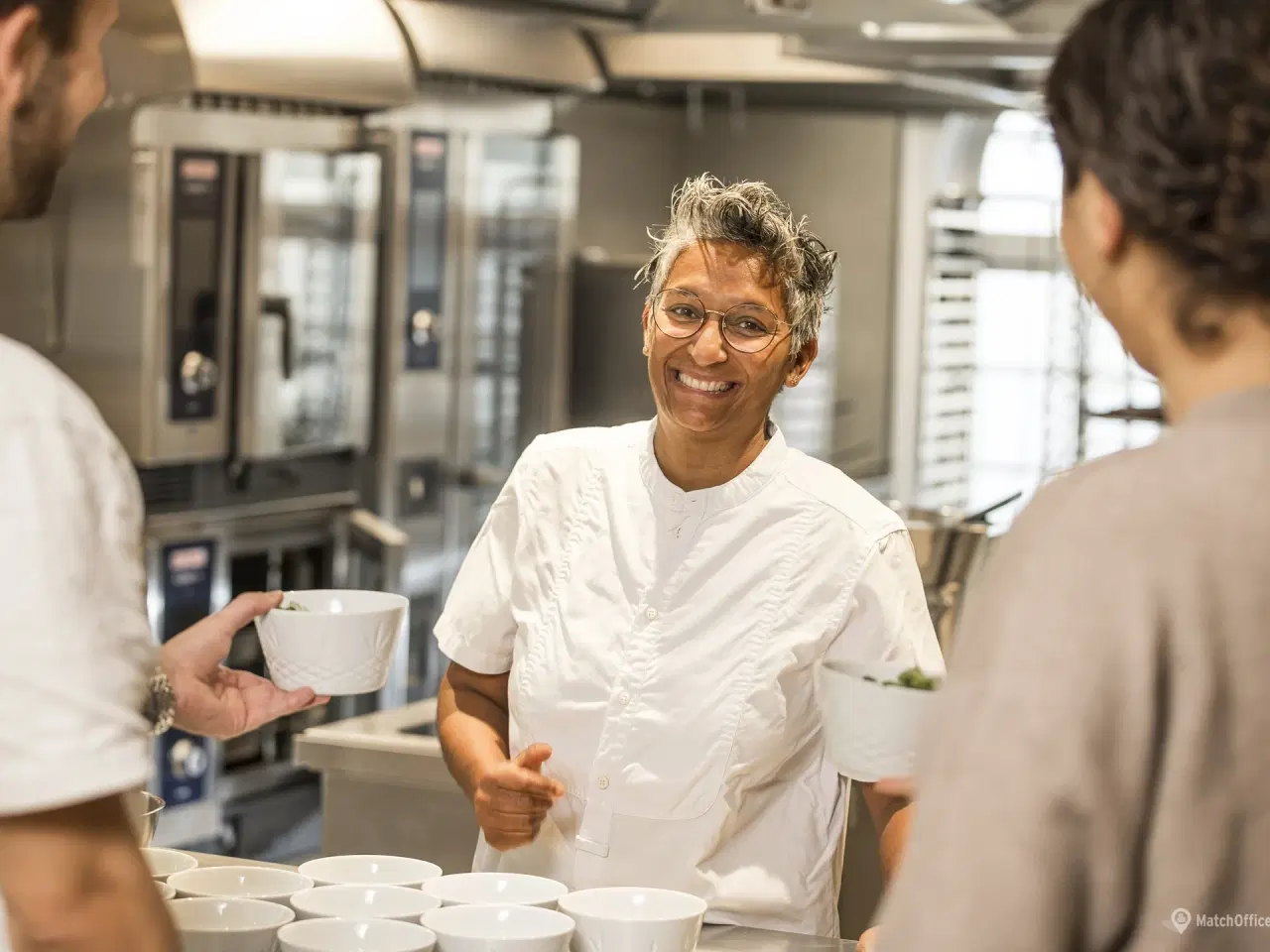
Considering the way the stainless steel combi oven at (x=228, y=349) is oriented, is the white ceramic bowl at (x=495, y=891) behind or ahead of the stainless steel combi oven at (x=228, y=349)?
ahead

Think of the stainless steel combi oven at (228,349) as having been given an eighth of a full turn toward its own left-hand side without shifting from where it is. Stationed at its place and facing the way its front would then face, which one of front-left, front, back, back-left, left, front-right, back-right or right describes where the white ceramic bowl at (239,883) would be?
right

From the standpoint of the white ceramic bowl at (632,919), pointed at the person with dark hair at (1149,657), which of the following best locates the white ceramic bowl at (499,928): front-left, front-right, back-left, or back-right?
back-right

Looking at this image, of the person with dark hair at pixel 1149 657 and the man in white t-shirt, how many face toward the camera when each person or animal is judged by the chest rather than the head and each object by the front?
0

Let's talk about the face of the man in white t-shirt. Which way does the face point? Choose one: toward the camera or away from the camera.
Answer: away from the camera

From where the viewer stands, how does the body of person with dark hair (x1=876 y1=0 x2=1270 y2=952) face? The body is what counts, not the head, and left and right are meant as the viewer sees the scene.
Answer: facing away from the viewer and to the left of the viewer

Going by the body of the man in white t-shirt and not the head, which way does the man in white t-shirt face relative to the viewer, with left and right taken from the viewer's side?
facing away from the viewer and to the right of the viewer

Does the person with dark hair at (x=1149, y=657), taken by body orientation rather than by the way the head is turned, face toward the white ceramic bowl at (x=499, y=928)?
yes

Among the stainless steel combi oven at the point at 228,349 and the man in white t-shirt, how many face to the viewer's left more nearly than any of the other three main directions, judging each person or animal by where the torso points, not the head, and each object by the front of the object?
0

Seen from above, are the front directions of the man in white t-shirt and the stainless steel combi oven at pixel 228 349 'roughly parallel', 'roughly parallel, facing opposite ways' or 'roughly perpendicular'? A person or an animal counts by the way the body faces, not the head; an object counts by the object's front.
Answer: roughly perpendicular
